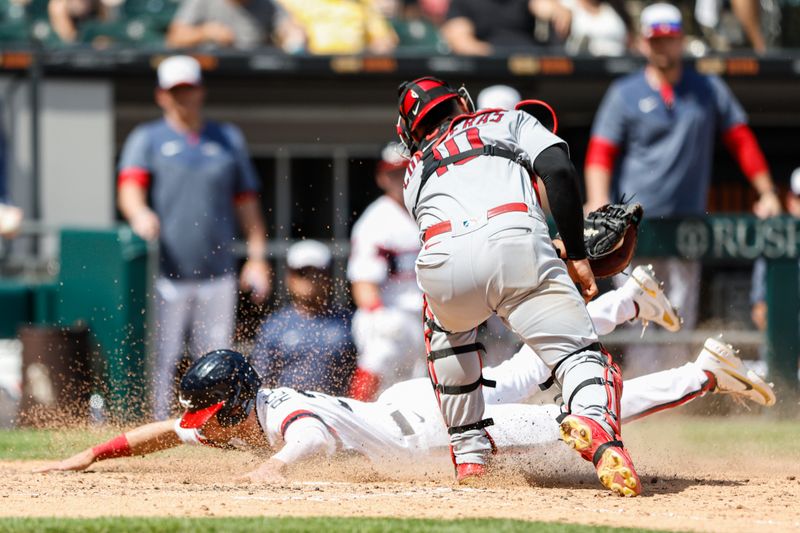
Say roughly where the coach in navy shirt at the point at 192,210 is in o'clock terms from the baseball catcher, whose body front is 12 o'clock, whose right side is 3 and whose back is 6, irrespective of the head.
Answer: The coach in navy shirt is roughly at 11 o'clock from the baseball catcher.

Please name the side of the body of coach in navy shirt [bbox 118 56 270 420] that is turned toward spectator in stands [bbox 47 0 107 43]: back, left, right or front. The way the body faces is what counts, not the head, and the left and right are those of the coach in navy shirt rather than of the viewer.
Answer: back

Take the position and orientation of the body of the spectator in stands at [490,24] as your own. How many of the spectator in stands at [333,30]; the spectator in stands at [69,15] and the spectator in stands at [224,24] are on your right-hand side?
3

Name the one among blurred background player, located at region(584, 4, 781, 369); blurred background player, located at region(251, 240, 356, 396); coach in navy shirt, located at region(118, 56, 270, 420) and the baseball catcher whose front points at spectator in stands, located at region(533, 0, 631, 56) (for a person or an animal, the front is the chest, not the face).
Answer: the baseball catcher

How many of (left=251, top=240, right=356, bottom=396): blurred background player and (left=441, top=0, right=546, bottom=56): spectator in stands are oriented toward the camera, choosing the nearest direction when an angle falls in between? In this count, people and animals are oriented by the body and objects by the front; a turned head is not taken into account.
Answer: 2

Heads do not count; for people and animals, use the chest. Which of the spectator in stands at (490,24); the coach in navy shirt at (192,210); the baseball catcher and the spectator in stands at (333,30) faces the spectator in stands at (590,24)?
the baseball catcher

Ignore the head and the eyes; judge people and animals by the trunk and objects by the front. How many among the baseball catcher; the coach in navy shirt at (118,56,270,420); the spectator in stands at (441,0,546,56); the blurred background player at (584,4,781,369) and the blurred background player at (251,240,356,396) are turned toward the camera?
4

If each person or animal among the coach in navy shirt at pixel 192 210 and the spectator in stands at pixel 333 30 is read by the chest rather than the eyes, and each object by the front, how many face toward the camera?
2

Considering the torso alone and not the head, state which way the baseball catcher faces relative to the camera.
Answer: away from the camera

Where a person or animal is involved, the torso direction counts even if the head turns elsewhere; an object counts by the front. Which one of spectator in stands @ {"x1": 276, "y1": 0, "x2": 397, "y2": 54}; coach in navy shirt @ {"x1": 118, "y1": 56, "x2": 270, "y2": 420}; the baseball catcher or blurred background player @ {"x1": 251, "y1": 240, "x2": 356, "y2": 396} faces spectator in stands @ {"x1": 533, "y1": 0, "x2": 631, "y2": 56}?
the baseball catcher

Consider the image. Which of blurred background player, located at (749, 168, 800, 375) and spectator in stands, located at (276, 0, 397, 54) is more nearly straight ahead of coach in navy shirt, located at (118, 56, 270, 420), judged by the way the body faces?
the blurred background player

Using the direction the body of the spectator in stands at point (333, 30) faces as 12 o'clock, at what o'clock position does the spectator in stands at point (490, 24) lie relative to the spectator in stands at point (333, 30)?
the spectator in stands at point (490, 24) is roughly at 9 o'clock from the spectator in stands at point (333, 30).

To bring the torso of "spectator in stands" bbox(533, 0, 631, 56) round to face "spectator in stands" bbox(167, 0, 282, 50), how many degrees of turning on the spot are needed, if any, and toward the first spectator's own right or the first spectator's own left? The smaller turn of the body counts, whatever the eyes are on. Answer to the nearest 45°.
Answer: approximately 90° to the first spectator's own right

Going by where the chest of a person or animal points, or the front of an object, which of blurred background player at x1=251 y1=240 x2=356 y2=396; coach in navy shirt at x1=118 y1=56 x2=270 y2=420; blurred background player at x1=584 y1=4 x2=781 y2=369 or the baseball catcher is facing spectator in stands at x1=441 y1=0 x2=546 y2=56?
the baseball catcher
